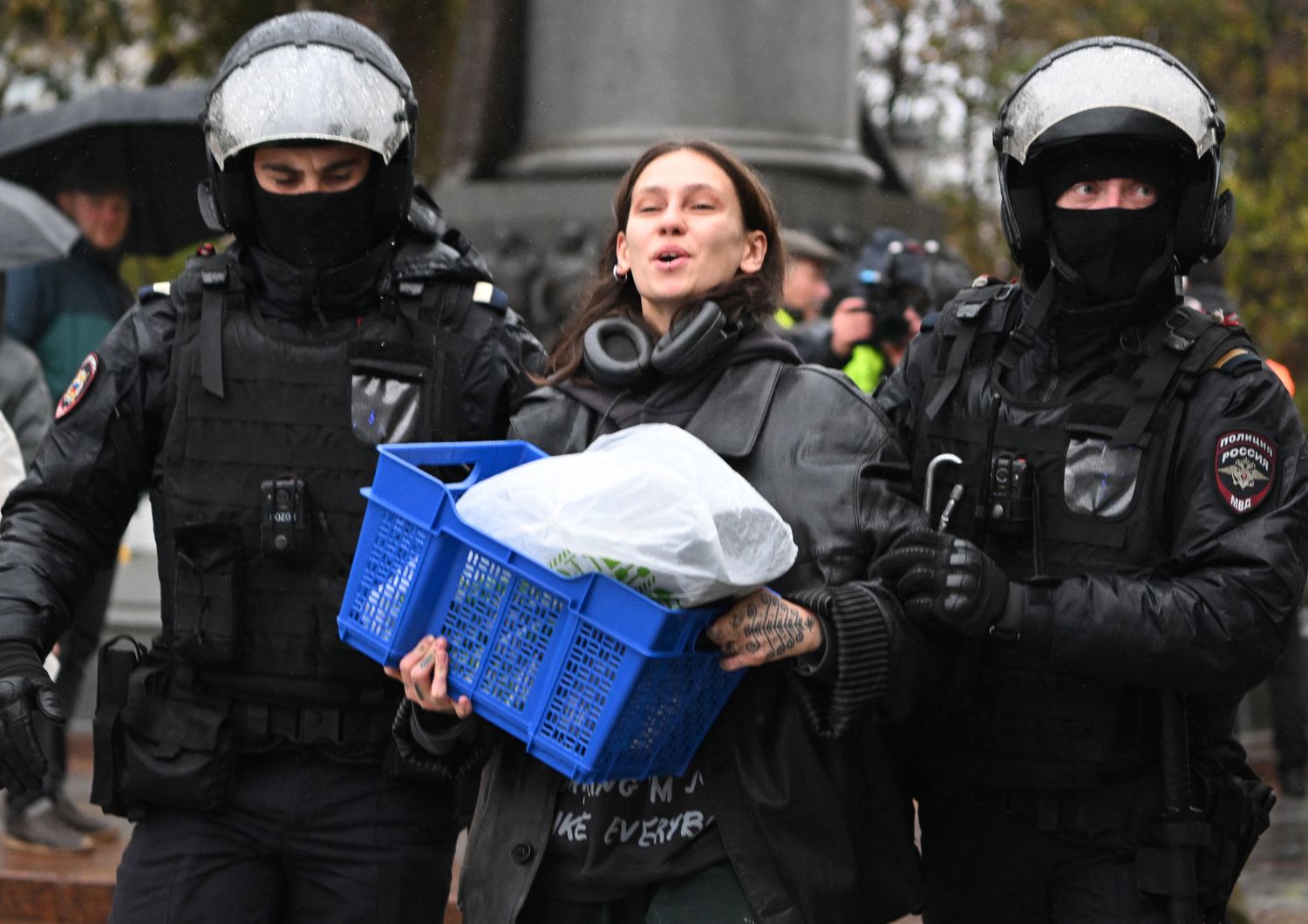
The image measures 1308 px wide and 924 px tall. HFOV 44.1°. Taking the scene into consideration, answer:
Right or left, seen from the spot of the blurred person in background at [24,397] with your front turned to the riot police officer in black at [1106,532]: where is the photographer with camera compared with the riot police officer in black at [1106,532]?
left

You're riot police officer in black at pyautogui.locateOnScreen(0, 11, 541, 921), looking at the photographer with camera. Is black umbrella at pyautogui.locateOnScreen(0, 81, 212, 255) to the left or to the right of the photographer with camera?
left

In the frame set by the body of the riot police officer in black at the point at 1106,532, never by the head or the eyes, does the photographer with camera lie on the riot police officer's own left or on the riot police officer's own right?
on the riot police officer's own right

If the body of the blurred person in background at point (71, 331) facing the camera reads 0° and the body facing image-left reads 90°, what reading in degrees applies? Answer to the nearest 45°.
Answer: approximately 315°

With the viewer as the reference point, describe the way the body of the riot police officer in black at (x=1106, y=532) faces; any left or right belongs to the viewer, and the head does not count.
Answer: facing the viewer and to the left of the viewer

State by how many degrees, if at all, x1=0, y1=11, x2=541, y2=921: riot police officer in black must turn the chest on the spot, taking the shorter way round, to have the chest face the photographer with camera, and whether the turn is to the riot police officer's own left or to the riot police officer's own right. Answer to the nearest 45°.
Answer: approximately 135° to the riot police officer's own left

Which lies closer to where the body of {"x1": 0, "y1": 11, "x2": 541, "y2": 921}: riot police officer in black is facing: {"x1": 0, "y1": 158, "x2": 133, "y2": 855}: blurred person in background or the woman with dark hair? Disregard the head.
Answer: the woman with dark hair

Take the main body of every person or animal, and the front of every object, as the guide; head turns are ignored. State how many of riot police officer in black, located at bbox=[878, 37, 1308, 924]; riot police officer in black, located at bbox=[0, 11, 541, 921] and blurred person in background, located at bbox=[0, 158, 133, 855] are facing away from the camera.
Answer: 0

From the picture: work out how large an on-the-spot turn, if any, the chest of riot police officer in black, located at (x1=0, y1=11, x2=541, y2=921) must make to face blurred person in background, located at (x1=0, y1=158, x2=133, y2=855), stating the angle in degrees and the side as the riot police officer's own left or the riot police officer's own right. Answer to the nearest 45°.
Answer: approximately 180°

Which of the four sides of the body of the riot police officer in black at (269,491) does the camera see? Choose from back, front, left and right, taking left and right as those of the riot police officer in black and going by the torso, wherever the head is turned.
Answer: front

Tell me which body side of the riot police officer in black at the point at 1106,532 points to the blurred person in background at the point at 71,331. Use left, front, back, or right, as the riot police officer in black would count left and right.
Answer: right

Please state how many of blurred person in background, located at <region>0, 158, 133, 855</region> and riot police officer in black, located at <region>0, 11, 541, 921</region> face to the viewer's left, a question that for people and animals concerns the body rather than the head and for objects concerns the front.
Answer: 0
